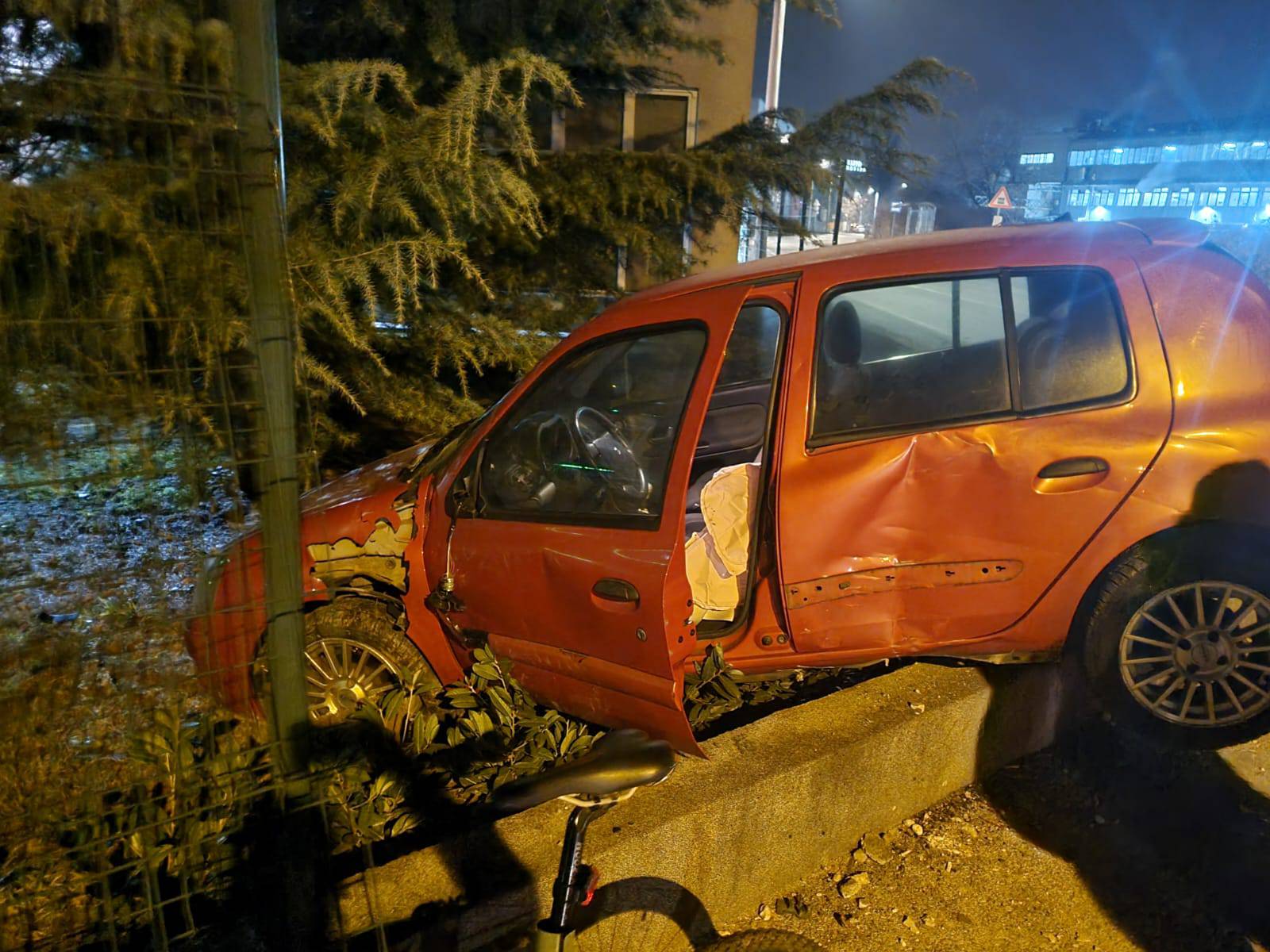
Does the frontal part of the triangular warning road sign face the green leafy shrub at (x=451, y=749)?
yes

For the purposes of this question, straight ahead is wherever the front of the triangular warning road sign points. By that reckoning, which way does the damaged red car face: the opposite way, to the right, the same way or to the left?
to the right

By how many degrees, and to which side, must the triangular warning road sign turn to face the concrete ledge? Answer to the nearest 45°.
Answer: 0° — it already faces it

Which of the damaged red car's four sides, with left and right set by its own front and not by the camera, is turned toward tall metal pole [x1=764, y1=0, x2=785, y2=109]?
right

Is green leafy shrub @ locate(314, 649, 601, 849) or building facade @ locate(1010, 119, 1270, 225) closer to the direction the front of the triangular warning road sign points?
the green leafy shrub

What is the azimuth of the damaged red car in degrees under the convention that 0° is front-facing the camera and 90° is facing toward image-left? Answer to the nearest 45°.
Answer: approximately 90°

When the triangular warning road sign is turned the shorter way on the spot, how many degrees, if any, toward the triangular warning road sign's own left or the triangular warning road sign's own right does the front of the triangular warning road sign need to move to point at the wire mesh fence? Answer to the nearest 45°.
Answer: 0° — it already faces it

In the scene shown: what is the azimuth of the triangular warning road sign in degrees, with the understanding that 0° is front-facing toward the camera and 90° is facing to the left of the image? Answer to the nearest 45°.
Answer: approximately 0°
